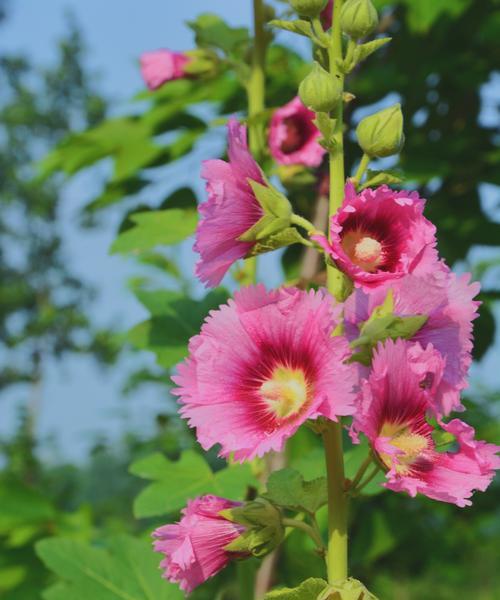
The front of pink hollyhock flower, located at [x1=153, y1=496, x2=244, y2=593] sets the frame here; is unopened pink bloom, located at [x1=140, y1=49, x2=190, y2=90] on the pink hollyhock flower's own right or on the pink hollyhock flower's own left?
on the pink hollyhock flower's own right

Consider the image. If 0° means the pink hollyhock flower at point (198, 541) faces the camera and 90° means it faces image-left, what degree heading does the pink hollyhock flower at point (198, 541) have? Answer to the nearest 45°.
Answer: approximately 90°

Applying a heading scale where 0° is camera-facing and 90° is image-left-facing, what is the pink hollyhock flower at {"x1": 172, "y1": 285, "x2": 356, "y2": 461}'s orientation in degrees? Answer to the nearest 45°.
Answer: approximately 45°
